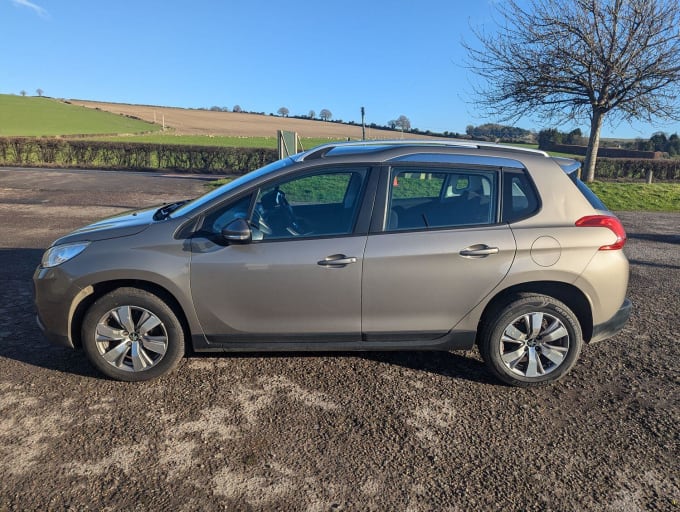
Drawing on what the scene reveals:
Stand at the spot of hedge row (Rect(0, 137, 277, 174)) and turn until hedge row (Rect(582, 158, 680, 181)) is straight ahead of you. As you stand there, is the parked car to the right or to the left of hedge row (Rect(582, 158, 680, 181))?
right

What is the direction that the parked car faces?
to the viewer's left

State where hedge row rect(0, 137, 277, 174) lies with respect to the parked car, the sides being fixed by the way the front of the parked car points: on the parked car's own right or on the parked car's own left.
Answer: on the parked car's own right

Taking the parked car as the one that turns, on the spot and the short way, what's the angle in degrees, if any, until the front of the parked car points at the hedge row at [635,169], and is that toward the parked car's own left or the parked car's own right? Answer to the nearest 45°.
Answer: approximately 135° to the parked car's own right
